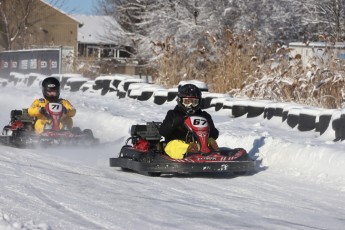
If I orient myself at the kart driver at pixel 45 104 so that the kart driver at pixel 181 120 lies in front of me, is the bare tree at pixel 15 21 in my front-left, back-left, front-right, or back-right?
back-left

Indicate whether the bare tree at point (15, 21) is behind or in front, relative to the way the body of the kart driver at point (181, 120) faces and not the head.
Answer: behind

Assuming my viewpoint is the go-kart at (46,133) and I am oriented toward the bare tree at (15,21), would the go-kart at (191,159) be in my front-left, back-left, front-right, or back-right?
back-right
